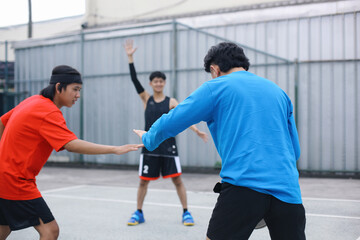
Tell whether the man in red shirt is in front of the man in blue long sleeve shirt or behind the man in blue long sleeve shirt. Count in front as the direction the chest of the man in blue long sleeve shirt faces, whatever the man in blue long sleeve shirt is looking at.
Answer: in front

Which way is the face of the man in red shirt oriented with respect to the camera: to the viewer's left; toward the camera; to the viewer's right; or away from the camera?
to the viewer's right

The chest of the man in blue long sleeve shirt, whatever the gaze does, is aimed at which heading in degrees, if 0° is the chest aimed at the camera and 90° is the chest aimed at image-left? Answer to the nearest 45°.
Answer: approximately 135°

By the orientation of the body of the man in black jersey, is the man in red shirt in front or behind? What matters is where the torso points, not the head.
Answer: in front

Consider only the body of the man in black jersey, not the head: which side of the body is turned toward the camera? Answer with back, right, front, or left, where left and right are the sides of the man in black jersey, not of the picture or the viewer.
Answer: front

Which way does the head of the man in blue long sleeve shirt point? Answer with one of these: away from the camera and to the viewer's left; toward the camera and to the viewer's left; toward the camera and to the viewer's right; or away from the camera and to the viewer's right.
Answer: away from the camera and to the viewer's left

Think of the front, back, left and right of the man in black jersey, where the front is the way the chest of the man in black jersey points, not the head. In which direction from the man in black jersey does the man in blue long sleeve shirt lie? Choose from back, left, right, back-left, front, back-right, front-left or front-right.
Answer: front

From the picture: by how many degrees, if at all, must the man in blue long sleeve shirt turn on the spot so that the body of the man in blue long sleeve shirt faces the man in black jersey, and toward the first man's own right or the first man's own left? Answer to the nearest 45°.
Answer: approximately 45° to the first man's own right

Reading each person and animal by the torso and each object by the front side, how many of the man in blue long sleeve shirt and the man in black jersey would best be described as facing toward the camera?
1
